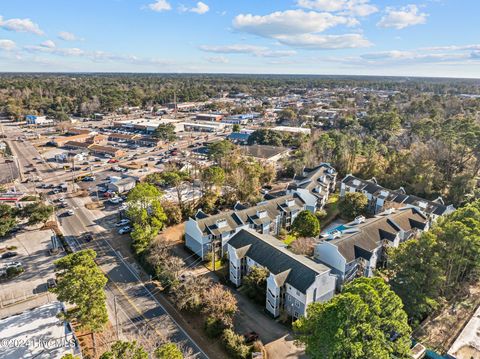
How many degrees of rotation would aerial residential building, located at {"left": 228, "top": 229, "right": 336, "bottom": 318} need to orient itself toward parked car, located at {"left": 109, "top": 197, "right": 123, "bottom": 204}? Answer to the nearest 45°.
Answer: approximately 90° to its right

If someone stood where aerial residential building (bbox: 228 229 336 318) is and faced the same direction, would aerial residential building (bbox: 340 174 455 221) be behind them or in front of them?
behind

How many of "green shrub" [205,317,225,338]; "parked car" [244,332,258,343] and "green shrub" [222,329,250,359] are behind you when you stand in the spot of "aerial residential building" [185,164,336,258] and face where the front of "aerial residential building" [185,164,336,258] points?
0

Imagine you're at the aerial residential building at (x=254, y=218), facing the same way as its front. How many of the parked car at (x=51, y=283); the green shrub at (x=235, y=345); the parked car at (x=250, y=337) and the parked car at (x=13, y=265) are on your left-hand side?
0

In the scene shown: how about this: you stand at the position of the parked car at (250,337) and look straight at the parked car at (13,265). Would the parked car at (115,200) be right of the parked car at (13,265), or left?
right

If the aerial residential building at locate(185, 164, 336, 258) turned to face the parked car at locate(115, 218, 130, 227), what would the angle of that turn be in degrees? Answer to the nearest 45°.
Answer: approximately 135° to its right

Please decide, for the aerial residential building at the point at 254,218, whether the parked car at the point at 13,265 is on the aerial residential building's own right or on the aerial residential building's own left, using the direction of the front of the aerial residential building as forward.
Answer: on the aerial residential building's own right

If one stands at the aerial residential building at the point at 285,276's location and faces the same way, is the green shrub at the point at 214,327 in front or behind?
in front

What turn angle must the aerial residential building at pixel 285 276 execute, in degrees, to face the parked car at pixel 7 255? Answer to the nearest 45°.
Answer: approximately 45° to its right

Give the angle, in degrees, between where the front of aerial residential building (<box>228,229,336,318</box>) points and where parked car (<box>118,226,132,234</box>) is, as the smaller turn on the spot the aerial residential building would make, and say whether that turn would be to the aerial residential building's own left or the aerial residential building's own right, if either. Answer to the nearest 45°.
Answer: approximately 90° to the aerial residential building's own right

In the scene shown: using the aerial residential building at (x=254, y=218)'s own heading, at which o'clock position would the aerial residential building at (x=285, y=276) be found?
the aerial residential building at (x=285, y=276) is roughly at 1 o'clock from the aerial residential building at (x=254, y=218).

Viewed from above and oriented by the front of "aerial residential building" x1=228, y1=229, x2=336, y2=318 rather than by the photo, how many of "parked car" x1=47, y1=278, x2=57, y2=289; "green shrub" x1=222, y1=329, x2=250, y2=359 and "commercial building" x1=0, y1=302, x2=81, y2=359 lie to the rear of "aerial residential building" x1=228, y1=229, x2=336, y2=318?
0

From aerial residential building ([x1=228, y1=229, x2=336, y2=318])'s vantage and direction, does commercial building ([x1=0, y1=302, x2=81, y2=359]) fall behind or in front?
in front

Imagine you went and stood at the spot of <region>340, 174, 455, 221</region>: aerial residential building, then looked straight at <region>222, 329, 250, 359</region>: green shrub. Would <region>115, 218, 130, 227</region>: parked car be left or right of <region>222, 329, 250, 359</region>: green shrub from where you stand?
right

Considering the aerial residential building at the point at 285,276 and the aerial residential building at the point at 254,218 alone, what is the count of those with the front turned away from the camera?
0

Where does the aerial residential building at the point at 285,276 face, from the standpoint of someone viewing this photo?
facing the viewer and to the left of the viewer

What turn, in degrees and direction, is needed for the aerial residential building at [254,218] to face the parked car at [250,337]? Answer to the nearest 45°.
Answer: approximately 45° to its right

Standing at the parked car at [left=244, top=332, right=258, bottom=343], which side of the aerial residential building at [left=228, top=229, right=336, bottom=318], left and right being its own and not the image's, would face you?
front
